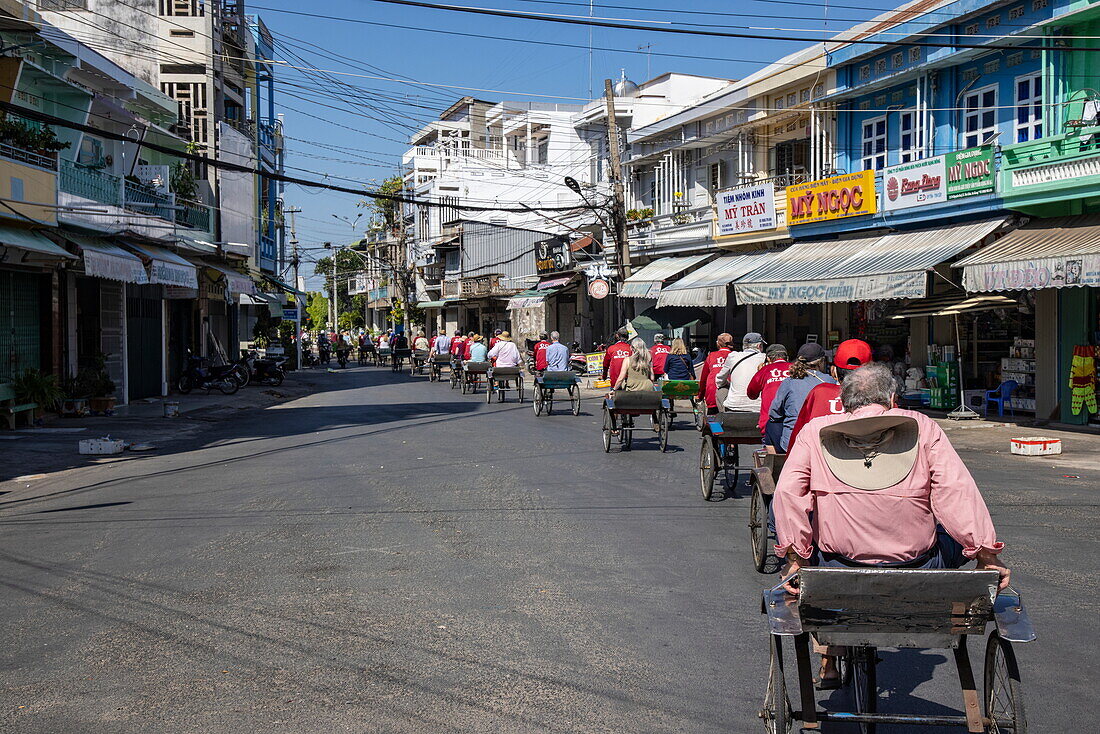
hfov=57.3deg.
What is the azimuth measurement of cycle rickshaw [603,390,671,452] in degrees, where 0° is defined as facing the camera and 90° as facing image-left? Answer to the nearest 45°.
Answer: approximately 180°

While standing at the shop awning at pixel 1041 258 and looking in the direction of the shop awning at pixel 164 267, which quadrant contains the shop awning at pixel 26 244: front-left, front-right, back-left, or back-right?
front-left

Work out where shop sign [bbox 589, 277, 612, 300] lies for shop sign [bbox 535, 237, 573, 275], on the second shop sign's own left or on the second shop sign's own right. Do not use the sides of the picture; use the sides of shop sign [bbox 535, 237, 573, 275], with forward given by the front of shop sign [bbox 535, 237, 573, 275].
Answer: on the second shop sign's own left

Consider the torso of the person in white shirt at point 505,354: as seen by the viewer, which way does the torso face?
away from the camera

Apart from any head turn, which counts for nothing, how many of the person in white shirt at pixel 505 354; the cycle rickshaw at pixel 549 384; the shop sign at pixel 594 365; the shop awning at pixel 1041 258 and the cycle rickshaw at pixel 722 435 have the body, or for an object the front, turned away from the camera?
3

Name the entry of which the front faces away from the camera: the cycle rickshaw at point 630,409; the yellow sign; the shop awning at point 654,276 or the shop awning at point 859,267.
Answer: the cycle rickshaw

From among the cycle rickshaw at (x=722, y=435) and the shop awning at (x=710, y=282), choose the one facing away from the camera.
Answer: the cycle rickshaw

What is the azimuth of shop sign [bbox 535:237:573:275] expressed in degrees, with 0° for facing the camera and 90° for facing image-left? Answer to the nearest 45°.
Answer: approximately 45°

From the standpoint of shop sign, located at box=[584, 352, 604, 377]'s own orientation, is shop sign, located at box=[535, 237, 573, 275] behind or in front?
behind

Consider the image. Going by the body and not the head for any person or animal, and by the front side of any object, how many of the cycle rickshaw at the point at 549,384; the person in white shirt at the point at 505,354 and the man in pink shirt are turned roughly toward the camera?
0

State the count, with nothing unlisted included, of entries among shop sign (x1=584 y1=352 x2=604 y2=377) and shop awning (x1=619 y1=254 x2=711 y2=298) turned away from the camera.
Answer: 0

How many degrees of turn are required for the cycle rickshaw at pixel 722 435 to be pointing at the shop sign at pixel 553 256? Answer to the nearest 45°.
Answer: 0° — it already faces it

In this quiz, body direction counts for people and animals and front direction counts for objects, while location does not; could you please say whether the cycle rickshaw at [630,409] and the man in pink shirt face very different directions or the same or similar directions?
same or similar directions

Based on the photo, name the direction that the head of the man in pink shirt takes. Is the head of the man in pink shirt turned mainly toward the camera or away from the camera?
away from the camera

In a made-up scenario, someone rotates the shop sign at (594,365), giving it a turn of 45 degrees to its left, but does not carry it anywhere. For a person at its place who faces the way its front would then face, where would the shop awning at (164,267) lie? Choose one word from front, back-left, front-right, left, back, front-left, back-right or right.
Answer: right

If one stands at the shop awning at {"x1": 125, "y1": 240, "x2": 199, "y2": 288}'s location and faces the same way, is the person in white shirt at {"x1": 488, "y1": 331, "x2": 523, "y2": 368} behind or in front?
in front

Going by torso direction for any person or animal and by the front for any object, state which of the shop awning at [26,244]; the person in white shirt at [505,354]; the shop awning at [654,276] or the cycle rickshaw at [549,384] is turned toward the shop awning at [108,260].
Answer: the shop awning at [654,276]

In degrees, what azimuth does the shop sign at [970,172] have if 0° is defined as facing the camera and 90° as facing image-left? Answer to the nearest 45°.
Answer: approximately 45°

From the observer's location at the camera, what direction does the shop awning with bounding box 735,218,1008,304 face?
facing the viewer and to the left of the viewer
